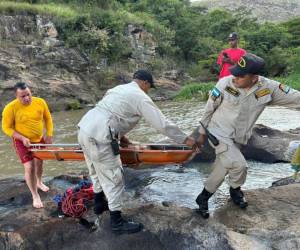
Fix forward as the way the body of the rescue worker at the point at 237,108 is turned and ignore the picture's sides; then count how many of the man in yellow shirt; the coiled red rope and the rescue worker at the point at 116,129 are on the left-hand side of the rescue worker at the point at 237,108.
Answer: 0

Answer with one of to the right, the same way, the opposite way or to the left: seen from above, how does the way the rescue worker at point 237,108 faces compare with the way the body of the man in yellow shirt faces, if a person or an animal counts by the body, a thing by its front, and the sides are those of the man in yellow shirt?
to the right

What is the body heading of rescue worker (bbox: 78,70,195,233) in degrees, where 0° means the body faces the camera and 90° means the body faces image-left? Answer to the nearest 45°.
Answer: approximately 270°

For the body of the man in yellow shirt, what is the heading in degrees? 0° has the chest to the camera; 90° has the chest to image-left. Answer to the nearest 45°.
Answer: approximately 315°

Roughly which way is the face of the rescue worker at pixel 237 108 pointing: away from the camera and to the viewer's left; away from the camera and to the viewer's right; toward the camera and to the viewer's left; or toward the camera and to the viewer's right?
toward the camera and to the viewer's left

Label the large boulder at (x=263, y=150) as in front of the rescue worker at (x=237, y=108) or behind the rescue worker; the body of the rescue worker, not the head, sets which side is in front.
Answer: behind

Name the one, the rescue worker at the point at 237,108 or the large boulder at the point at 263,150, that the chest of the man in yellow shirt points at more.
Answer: the rescue worker

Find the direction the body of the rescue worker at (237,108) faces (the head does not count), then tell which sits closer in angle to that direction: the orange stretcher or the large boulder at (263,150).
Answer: the orange stretcher

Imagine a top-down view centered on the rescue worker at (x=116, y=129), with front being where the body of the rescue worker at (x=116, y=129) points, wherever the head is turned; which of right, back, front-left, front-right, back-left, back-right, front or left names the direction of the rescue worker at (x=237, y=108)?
front

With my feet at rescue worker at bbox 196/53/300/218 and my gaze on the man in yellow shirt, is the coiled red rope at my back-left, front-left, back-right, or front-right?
front-left

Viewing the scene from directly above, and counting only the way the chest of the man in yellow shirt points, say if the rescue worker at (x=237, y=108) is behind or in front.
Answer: in front

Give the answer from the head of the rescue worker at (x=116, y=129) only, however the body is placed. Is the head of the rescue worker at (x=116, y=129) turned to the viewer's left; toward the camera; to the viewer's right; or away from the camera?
to the viewer's right
